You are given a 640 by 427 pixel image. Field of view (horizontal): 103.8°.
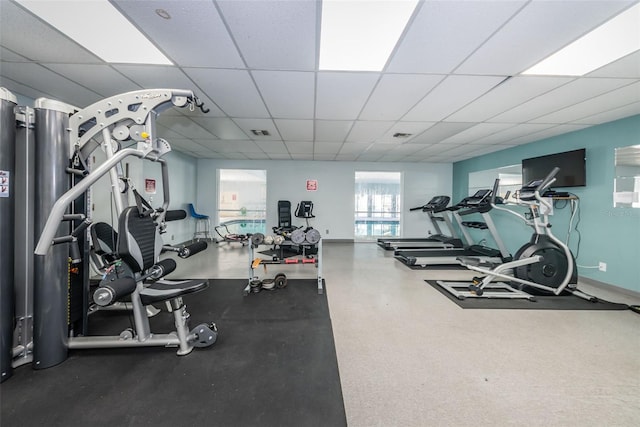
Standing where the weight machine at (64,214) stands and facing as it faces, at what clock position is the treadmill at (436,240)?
The treadmill is roughly at 10 o'clock from the weight machine.

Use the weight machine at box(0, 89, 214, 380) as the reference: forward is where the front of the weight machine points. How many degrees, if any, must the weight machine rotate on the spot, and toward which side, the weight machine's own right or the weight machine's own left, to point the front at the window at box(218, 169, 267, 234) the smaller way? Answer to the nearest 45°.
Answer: approximately 45° to the weight machine's own left

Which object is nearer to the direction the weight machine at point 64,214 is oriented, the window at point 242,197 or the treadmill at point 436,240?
the treadmill

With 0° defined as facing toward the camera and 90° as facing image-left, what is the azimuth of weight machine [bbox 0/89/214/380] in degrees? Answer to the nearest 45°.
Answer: approximately 270°

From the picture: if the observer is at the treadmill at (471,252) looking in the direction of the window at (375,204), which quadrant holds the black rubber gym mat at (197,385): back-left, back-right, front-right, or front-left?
back-left

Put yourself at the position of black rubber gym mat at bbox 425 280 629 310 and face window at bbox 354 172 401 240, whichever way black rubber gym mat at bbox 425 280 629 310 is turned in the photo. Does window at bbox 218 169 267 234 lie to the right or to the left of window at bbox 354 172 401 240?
left
